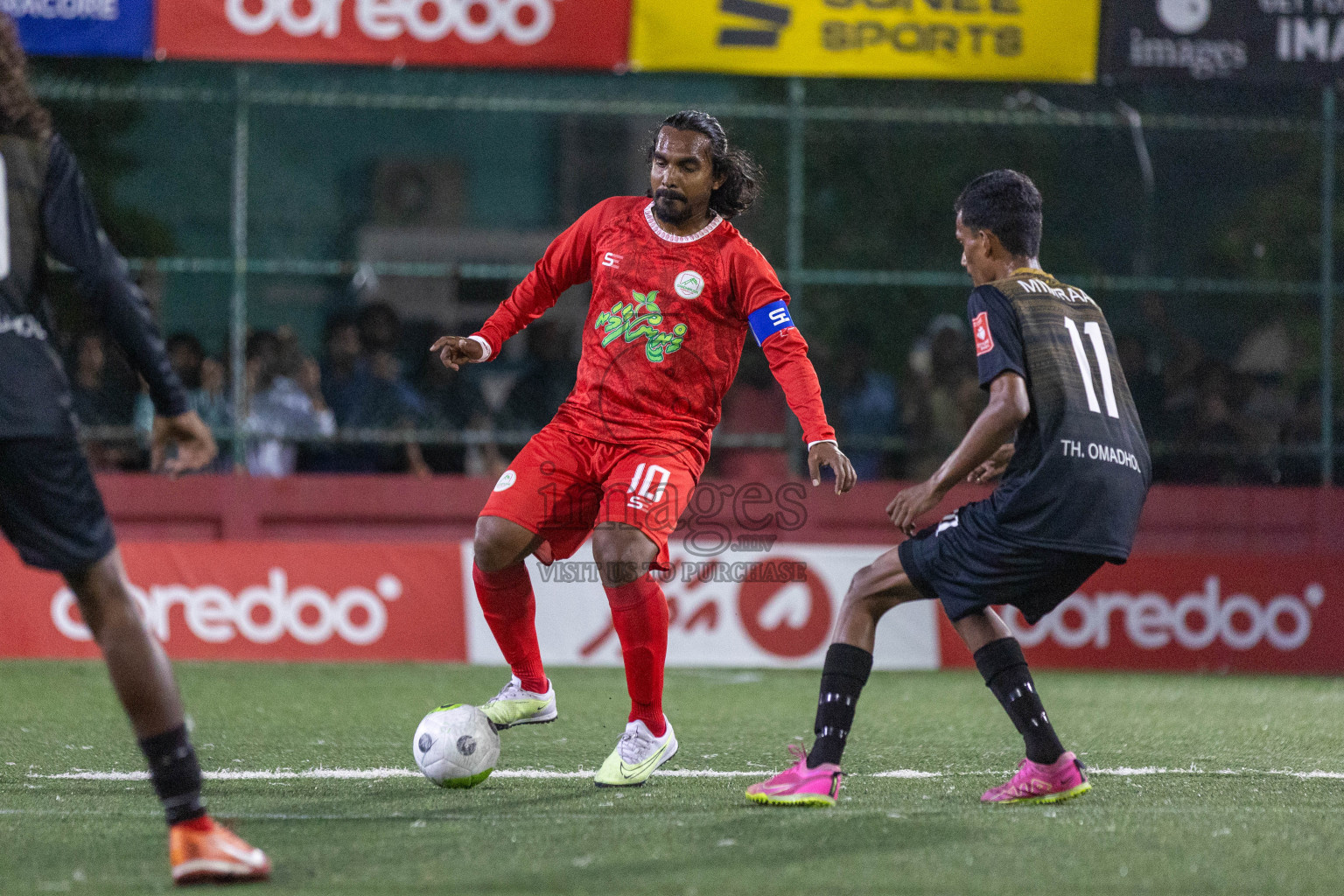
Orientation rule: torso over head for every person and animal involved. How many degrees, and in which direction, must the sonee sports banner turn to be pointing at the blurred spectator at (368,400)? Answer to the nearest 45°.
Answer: approximately 90° to its right

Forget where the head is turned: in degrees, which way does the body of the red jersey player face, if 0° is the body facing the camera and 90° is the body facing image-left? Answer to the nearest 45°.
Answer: approximately 45°

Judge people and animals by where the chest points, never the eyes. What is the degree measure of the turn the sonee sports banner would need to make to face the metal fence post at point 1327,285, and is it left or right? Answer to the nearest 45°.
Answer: approximately 90° to its left

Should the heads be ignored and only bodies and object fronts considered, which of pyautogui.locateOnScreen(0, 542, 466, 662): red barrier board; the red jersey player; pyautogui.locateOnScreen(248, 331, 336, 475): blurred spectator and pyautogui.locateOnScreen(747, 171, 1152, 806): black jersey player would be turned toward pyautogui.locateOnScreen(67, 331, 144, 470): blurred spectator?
the black jersey player

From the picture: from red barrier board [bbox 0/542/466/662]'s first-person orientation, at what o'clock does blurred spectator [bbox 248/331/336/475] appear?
The blurred spectator is roughly at 6 o'clock from the red barrier board.

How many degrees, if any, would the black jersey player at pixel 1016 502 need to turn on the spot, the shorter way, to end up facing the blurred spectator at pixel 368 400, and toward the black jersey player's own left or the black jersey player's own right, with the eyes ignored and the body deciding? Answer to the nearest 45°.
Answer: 0° — they already face them

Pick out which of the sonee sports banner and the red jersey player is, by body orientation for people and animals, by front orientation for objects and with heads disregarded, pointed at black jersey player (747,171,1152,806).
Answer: the sonee sports banner

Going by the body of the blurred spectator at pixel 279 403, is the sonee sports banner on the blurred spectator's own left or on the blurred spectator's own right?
on the blurred spectator's own left

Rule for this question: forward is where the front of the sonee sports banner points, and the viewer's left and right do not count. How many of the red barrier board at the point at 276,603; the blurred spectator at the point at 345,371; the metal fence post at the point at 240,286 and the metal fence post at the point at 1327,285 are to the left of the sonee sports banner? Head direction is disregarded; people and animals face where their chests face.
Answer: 1

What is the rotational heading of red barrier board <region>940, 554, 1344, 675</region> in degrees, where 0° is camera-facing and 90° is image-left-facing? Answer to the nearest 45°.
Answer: approximately 0°

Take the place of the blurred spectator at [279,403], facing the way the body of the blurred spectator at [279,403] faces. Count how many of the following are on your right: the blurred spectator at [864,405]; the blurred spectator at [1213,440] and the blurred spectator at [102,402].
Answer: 1

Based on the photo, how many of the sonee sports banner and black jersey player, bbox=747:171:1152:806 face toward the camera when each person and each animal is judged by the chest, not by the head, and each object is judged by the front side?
1
